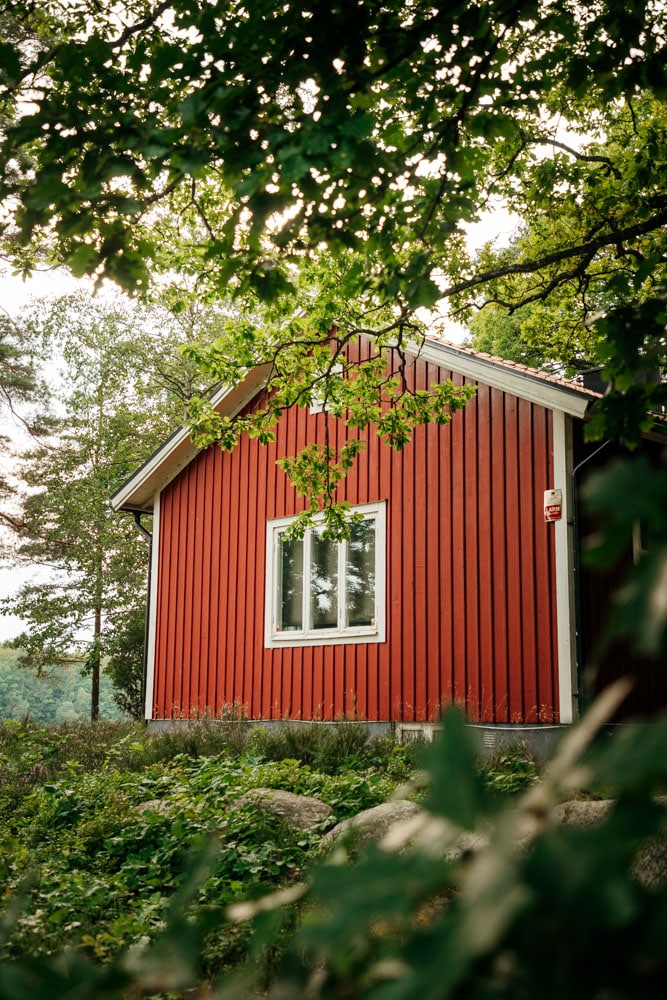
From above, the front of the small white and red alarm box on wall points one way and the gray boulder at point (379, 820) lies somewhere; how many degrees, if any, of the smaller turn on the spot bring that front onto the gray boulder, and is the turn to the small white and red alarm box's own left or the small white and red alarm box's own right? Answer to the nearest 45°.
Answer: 0° — it already faces it

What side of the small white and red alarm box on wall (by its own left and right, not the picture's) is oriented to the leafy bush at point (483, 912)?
front

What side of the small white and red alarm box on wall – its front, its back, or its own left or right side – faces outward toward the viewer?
front

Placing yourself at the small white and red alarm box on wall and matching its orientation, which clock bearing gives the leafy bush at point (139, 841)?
The leafy bush is roughly at 1 o'clock from the small white and red alarm box on wall.
